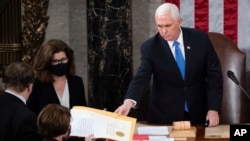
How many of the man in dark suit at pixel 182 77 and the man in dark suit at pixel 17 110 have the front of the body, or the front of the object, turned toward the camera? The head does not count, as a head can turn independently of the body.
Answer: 1

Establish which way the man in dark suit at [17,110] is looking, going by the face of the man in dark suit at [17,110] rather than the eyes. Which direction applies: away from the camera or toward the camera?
away from the camera

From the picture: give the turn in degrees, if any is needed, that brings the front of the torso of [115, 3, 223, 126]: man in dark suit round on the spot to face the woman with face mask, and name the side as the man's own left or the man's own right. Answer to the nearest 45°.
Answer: approximately 90° to the man's own right

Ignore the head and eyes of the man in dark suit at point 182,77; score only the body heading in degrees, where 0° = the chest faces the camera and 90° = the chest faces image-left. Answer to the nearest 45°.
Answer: approximately 0°

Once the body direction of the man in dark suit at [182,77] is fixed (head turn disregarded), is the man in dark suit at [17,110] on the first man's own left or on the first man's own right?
on the first man's own right

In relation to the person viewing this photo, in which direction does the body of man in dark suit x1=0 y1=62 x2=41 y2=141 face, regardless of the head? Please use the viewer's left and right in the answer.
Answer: facing away from the viewer and to the right of the viewer

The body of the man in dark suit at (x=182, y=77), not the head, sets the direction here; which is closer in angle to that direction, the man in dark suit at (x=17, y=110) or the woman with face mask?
the man in dark suit
